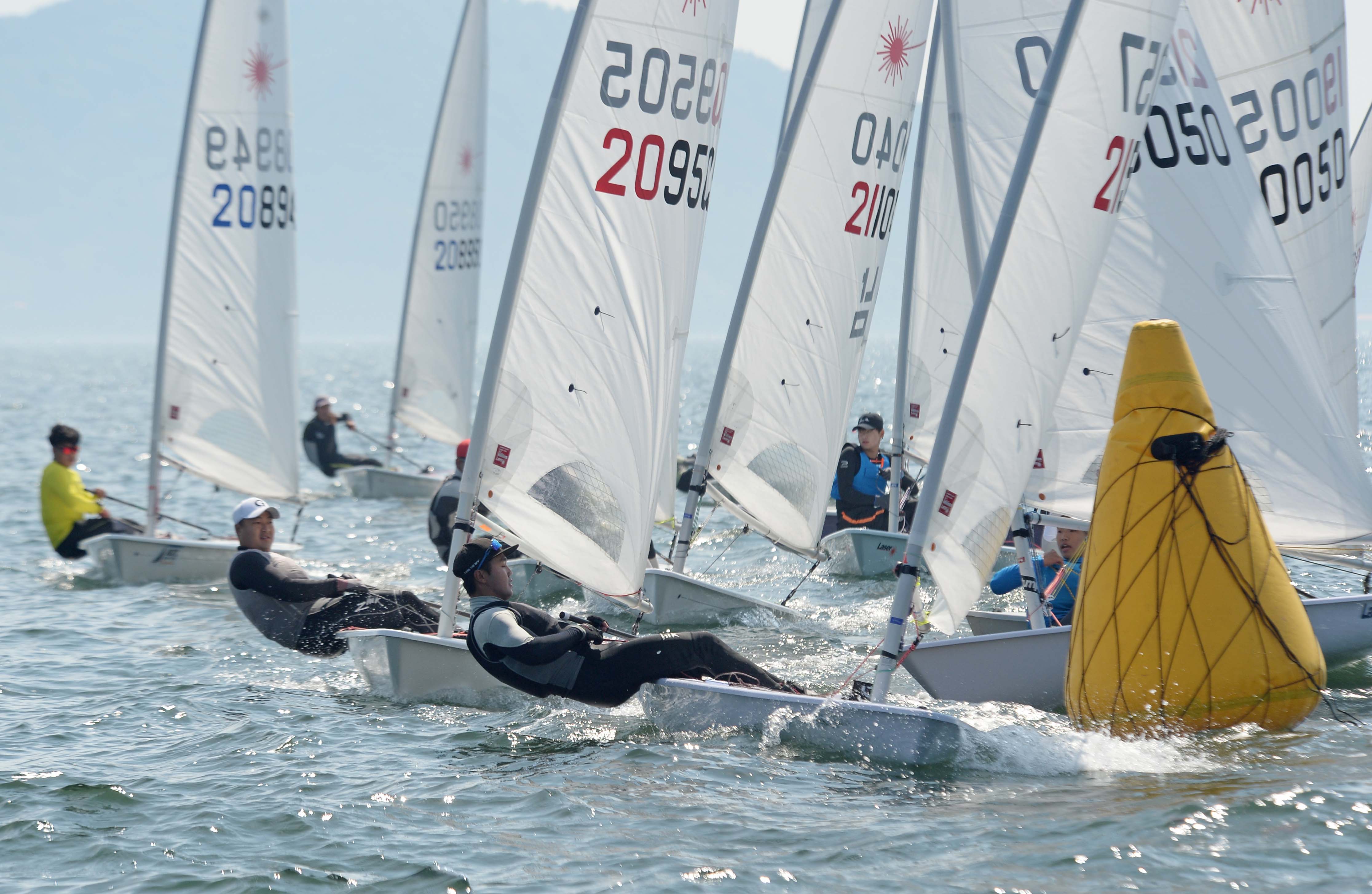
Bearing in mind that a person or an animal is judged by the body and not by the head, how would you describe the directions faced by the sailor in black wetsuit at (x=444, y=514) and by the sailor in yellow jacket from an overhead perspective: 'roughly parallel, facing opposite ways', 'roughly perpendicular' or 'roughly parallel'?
roughly parallel

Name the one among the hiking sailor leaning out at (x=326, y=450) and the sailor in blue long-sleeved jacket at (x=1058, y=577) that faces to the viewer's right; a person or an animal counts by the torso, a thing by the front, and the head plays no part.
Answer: the hiking sailor leaning out

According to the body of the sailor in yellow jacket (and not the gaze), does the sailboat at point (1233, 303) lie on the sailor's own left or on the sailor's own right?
on the sailor's own right

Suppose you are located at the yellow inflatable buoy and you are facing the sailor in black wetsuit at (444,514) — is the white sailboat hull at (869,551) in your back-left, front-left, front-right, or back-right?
front-right

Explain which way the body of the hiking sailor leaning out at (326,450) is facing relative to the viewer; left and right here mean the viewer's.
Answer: facing to the right of the viewer

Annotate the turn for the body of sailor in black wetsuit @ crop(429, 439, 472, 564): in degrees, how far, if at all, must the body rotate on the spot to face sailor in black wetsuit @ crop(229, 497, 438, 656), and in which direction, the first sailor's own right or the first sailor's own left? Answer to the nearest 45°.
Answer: approximately 90° to the first sailor's own right

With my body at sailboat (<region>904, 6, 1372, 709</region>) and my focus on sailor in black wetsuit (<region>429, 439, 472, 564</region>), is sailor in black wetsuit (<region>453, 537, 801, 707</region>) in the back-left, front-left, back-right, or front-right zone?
front-left

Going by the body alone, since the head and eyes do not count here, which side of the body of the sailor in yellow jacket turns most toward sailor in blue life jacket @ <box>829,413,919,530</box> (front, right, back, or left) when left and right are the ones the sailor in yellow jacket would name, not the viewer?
front

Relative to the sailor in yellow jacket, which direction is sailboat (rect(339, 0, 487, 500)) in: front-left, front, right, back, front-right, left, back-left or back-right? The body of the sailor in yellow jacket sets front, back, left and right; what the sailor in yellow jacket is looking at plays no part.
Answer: front-left

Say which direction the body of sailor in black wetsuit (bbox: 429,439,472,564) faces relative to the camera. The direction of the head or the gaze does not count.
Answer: to the viewer's right

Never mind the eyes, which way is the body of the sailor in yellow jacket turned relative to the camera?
to the viewer's right
